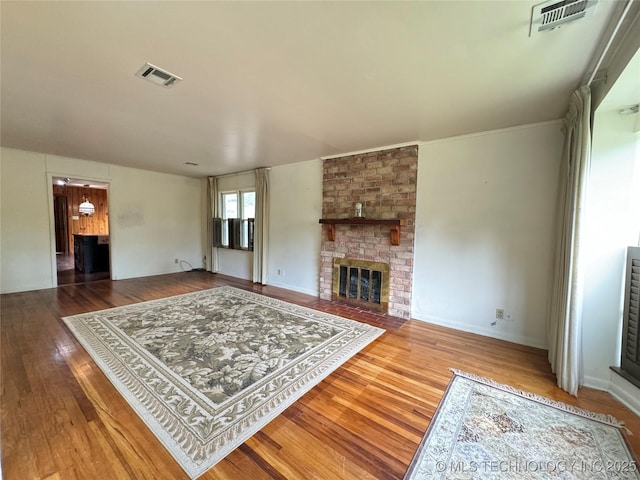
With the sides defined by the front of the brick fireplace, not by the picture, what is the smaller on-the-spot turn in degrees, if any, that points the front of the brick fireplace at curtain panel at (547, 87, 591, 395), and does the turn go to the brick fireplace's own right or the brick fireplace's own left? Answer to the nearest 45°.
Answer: approximately 90° to the brick fireplace's own left

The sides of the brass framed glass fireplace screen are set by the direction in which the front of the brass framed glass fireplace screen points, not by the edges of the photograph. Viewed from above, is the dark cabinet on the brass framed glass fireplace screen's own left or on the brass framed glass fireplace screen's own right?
on the brass framed glass fireplace screen's own right

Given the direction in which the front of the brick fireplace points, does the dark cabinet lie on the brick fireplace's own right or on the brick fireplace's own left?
on the brick fireplace's own right

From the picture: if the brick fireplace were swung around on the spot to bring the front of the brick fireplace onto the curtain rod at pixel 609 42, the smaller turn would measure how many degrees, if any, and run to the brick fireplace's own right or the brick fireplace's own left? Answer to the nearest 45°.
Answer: approximately 90° to the brick fireplace's own left

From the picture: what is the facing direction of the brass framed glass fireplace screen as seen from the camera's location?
facing the viewer and to the left of the viewer

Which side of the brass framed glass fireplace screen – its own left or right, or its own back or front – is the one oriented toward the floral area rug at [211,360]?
front

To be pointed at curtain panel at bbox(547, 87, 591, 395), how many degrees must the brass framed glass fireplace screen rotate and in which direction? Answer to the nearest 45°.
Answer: approximately 90° to its left

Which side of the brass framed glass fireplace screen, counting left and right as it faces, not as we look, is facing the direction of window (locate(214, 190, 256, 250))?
right

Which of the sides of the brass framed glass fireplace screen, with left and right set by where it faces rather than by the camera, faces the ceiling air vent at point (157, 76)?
front

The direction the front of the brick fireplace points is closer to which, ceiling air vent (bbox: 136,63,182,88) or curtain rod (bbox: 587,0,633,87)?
the ceiling air vent

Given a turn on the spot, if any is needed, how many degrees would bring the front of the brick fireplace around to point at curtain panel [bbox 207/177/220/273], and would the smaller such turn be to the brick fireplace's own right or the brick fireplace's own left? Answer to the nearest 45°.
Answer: approximately 90° to the brick fireplace's own right

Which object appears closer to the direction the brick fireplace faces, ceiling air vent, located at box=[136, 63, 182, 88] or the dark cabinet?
the ceiling air vent

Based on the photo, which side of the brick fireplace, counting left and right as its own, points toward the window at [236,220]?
right

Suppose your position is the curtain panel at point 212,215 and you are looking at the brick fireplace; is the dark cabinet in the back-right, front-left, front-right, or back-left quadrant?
back-right
